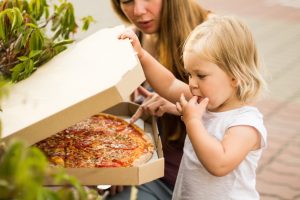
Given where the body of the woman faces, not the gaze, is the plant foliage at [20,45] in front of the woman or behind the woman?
in front

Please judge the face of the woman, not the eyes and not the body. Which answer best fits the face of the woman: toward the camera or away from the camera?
toward the camera

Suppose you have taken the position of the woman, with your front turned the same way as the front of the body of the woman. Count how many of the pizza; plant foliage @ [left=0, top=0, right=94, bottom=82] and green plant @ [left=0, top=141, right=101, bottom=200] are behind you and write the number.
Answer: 0

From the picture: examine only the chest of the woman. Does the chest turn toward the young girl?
no

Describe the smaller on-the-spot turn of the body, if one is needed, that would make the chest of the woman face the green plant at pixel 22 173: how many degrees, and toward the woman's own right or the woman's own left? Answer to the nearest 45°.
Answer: approximately 45° to the woman's own left

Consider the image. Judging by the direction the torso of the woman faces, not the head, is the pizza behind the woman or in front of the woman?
in front

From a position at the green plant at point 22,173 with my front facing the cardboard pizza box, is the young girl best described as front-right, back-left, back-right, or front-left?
front-right

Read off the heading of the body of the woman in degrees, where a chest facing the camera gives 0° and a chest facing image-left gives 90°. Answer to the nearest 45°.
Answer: approximately 45°

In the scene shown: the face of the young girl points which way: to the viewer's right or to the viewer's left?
to the viewer's left
